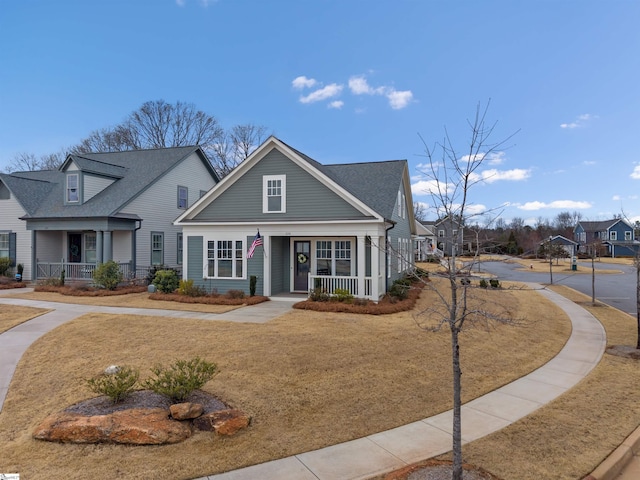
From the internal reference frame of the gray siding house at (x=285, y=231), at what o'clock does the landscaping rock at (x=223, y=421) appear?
The landscaping rock is roughly at 12 o'clock from the gray siding house.

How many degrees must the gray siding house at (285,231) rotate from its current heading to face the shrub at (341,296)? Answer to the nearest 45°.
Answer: approximately 45° to its left

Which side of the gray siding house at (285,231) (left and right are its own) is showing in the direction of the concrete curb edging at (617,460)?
front

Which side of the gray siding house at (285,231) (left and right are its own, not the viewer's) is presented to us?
front

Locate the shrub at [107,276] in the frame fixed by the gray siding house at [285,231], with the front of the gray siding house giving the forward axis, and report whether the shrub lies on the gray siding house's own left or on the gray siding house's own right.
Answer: on the gray siding house's own right

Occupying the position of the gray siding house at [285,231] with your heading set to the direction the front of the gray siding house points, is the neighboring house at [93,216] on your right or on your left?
on your right

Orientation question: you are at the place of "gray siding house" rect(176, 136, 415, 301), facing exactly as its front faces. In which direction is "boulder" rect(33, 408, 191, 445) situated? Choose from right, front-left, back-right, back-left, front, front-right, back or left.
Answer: front

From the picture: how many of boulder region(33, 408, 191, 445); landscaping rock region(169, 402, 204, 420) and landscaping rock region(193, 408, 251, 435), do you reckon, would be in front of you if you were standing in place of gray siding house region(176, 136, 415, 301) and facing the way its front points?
3

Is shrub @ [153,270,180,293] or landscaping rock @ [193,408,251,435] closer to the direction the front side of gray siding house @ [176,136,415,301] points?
the landscaping rock

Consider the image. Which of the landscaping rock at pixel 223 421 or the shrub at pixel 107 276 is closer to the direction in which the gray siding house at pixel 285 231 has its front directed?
the landscaping rock

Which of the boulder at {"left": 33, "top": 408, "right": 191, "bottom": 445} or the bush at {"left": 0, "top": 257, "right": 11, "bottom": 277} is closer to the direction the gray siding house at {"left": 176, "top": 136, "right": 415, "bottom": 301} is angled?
the boulder

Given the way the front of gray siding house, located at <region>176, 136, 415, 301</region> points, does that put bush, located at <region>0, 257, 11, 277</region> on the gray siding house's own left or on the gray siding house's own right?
on the gray siding house's own right

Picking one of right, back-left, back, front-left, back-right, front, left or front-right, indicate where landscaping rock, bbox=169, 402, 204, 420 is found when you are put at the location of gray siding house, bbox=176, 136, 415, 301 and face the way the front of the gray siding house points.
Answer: front
